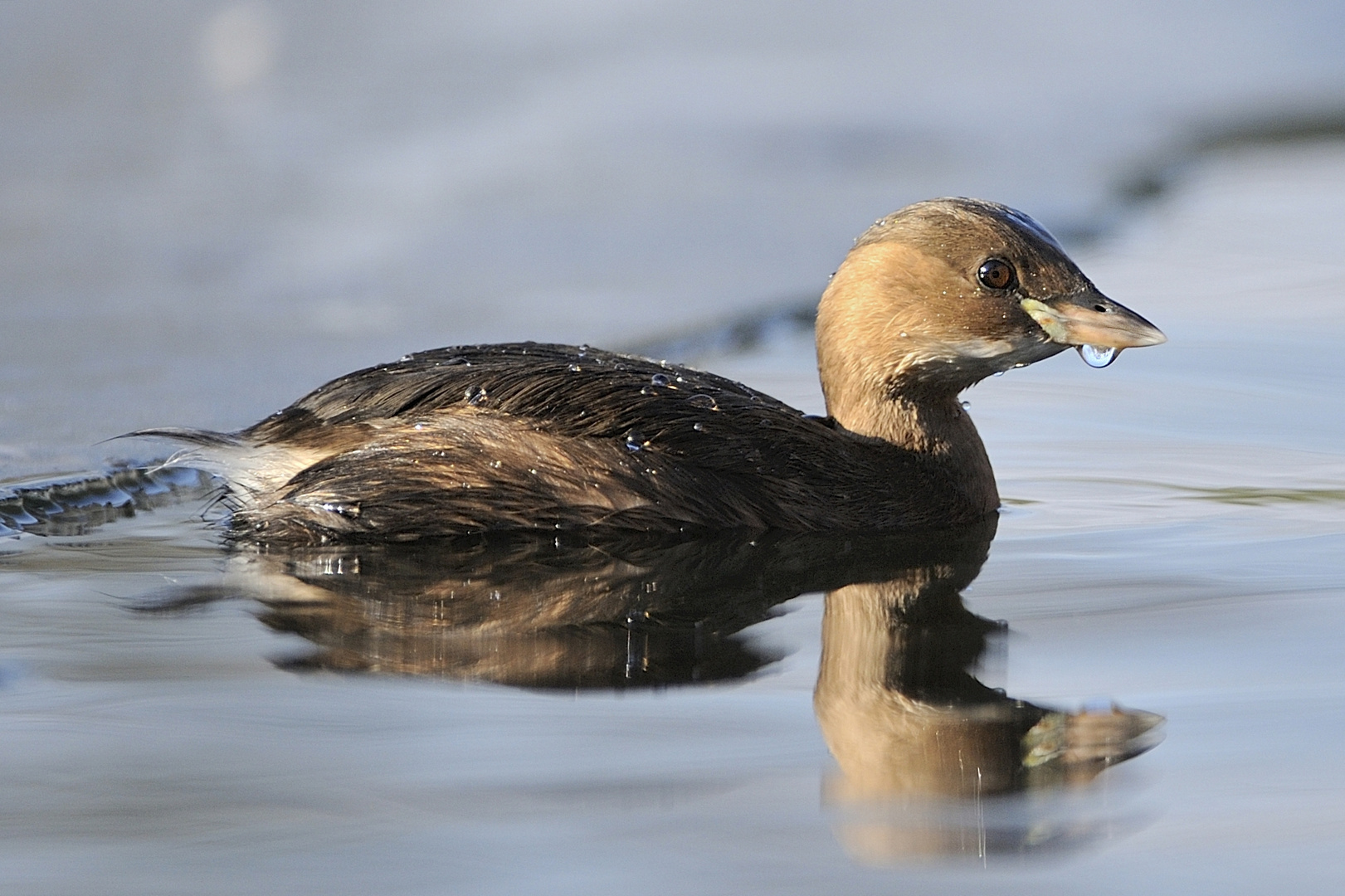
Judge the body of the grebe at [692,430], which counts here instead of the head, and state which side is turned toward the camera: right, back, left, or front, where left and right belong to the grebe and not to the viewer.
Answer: right
